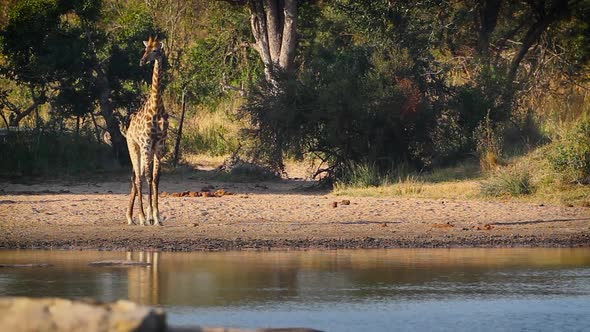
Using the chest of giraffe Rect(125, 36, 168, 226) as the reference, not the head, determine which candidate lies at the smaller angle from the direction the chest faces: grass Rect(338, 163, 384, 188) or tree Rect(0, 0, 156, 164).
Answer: the grass

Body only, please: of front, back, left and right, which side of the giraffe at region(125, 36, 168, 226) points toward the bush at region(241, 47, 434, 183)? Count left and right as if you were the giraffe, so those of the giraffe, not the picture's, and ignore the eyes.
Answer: left

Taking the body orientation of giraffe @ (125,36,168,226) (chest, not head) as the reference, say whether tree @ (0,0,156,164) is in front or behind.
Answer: behind

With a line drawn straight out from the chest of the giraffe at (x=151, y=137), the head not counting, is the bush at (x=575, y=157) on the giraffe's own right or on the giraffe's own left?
on the giraffe's own left

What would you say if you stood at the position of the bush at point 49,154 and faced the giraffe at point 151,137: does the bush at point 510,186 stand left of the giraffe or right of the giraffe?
left

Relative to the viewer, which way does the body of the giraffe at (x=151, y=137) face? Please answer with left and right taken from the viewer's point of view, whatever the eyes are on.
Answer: facing the viewer and to the right of the viewer

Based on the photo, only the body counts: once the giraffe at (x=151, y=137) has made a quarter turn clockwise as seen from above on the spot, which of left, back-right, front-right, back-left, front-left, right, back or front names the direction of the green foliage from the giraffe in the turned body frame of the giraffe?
back-right

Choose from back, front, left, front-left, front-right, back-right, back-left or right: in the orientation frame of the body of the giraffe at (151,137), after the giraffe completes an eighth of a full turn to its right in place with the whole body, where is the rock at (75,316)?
front

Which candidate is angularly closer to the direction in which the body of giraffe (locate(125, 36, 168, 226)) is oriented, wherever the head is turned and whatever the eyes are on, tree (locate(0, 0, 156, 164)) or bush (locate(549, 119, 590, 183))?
the bush
